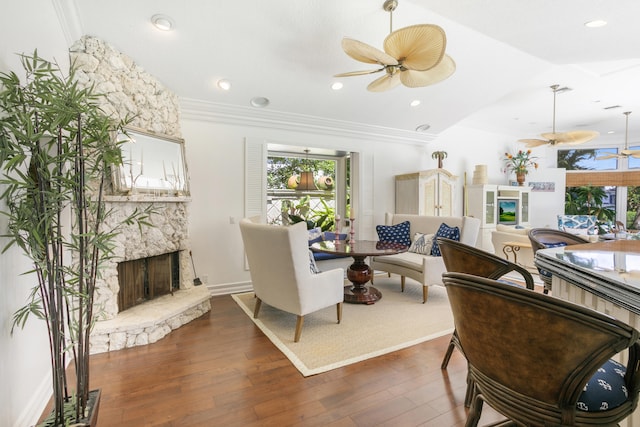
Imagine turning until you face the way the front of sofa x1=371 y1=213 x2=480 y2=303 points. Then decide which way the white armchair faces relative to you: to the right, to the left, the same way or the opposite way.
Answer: the opposite way

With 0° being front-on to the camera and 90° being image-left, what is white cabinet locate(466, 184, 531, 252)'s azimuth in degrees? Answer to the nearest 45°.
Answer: approximately 315°

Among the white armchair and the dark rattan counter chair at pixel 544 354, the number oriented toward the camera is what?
0

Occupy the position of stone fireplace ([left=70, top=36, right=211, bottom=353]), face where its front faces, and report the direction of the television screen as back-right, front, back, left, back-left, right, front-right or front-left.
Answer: front-left

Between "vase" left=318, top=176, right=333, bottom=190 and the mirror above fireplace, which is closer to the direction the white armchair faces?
the vase

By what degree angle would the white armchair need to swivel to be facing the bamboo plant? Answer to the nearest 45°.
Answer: approximately 180°

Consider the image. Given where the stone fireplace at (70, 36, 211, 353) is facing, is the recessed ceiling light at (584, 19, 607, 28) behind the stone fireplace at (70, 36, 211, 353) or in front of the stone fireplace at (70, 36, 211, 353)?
in front

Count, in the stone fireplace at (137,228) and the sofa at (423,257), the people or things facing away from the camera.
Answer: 0

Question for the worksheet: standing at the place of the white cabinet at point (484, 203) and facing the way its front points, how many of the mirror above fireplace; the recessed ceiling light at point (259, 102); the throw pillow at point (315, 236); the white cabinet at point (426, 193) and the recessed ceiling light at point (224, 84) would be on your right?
5

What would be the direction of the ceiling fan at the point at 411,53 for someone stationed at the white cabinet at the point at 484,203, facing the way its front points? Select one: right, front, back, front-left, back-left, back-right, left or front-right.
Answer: front-right

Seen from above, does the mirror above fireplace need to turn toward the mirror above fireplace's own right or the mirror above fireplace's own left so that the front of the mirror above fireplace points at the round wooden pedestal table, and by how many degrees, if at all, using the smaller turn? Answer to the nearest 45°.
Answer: approximately 45° to the mirror above fireplace's own left

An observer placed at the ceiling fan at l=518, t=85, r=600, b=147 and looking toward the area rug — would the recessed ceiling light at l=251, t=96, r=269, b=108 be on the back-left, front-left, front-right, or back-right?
front-right

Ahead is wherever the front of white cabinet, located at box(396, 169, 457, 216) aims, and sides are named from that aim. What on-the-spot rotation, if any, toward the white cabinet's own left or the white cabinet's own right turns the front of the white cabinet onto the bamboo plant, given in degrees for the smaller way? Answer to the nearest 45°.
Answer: approximately 45° to the white cabinet's own right

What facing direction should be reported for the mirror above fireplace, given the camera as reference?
facing the viewer and to the right of the viewer

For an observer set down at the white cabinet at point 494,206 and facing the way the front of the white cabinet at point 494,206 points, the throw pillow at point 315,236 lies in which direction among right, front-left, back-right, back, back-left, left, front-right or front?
right

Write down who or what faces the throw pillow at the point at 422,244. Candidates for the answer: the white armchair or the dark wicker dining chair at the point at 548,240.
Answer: the white armchair

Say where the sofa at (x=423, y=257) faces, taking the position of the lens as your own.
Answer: facing the viewer and to the left of the viewer
